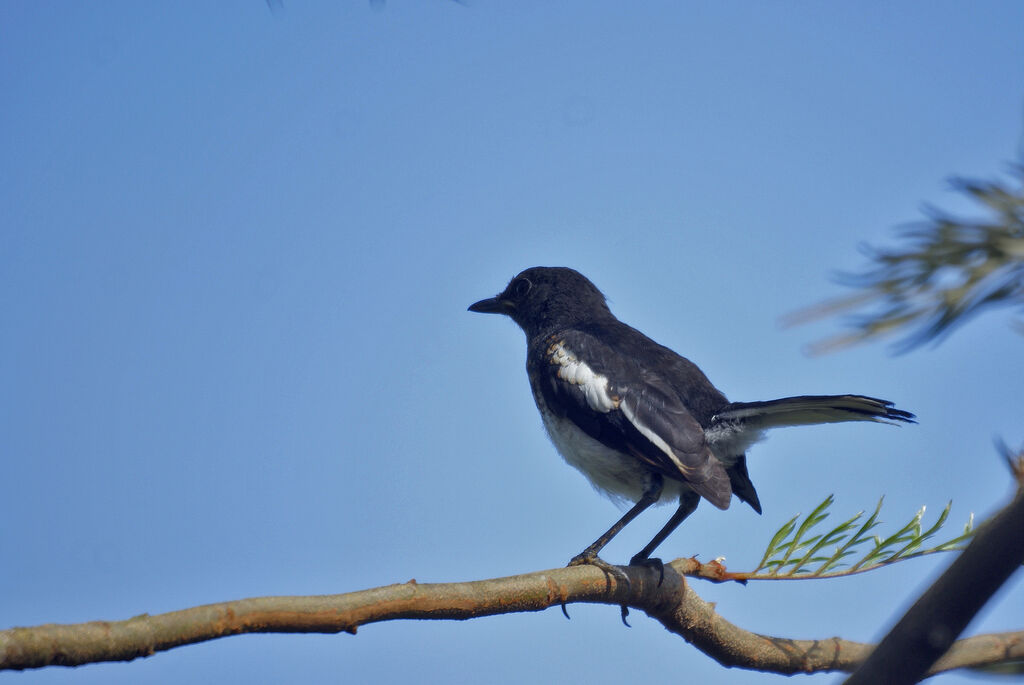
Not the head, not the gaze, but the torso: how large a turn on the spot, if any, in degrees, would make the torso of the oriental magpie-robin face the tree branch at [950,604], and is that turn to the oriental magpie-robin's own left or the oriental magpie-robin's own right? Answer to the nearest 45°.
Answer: approximately 90° to the oriental magpie-robin's own left

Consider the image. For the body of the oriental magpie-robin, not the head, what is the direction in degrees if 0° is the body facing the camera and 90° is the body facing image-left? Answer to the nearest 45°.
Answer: approximately 90°
